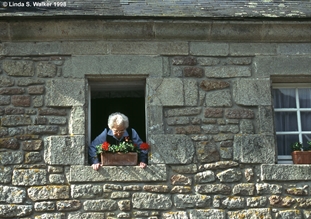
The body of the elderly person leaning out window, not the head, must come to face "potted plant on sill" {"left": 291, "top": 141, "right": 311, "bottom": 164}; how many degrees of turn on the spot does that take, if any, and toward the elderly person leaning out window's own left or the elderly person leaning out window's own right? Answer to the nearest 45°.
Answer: approximately 90° to the elderly person leaning out window's own left

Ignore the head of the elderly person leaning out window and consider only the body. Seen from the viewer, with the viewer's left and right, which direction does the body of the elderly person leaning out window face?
facing the viewer
